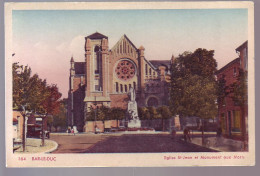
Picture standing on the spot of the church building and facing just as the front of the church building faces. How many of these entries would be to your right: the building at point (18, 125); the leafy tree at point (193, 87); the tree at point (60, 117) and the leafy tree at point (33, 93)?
3

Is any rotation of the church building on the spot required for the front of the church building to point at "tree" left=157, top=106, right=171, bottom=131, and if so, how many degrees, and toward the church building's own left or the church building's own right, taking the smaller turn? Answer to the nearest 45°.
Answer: approximately 90° to the church building's own left

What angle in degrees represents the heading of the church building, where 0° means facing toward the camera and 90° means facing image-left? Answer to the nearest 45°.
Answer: approximately 0°

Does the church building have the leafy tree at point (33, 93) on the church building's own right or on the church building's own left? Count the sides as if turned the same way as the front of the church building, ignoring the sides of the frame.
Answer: on the church building's own right

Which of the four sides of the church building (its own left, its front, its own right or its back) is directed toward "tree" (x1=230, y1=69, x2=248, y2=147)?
front

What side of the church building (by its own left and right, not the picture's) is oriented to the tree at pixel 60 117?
right
